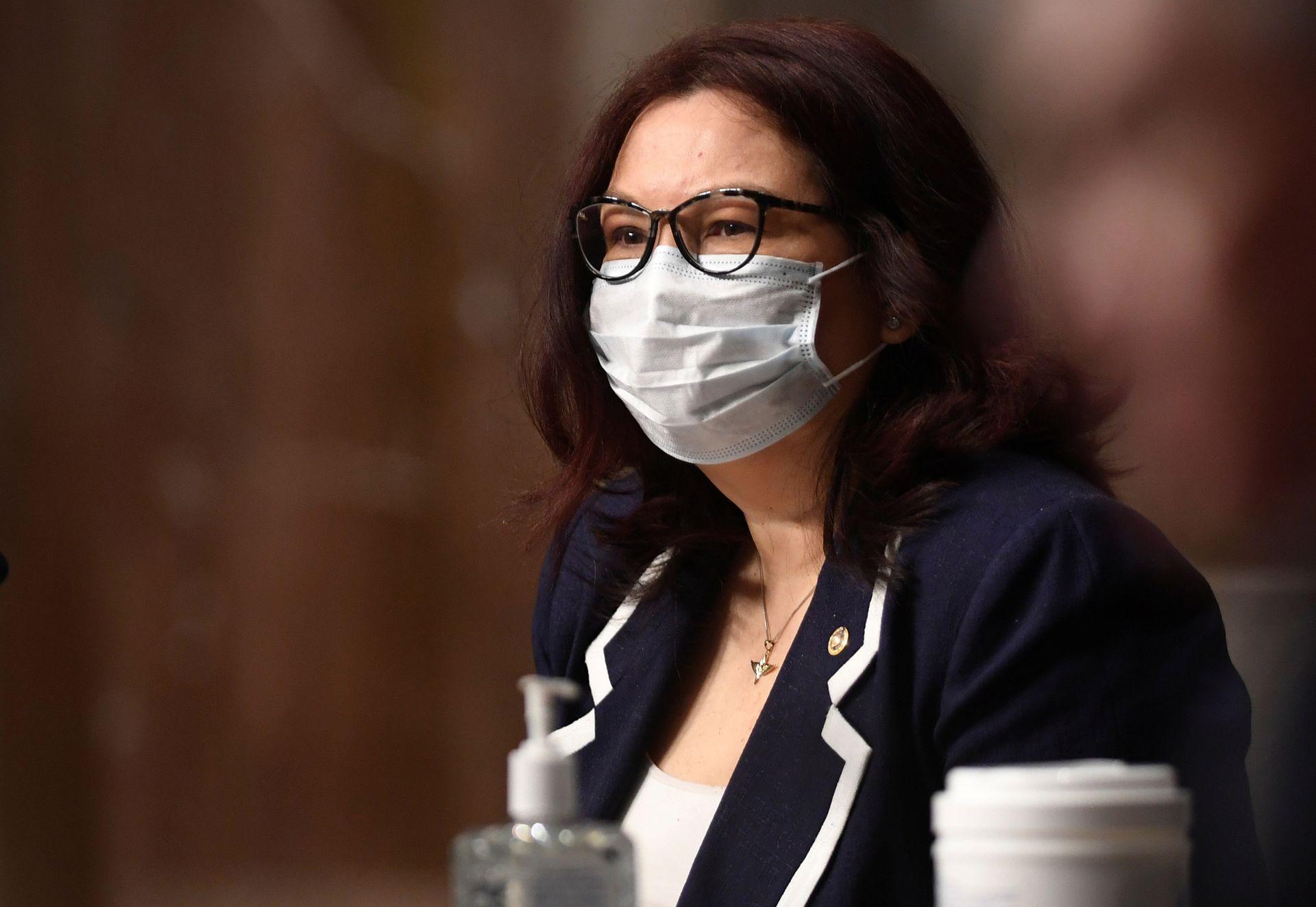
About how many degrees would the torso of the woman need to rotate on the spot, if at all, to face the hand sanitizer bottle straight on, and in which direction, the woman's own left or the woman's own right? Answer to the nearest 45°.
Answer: approximately 45° to the woman's own left

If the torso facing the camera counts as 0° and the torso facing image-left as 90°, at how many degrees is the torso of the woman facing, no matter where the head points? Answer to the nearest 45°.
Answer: approximately 45°

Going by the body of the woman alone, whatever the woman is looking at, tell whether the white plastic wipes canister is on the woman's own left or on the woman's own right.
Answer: on the woman's own left
